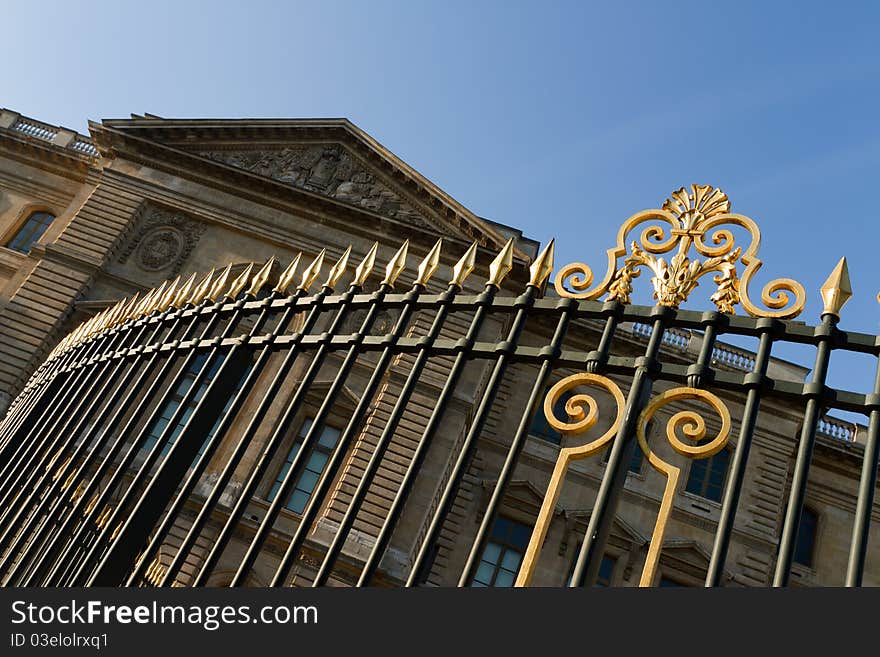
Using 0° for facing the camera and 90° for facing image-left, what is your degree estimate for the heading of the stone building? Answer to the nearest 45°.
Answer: approximately 0°

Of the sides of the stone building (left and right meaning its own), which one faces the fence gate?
front
